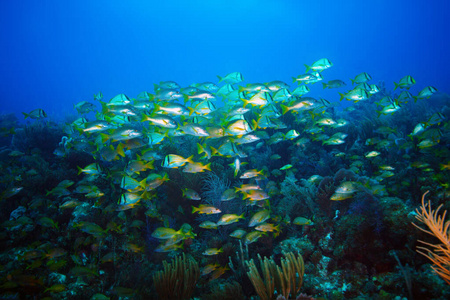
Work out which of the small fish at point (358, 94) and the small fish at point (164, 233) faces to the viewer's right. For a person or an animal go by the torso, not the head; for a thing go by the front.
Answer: the small fish at point (358, 94)

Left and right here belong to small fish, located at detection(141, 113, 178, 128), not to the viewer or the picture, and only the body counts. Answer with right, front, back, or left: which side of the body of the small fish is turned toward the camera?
right

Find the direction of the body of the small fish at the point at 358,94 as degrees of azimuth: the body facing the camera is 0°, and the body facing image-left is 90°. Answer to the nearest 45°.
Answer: approximately 270°

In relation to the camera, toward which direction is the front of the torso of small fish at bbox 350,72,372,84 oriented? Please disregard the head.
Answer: to the viewer's right

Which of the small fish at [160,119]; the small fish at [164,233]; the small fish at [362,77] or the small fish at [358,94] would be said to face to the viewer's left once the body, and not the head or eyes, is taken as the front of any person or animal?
the small fish at [164,233]

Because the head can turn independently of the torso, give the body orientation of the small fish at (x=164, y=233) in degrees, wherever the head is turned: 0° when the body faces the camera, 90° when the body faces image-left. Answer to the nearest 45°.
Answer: approximately 90°

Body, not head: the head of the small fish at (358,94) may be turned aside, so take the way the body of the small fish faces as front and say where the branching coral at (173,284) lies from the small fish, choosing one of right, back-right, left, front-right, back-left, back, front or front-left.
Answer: back-right
